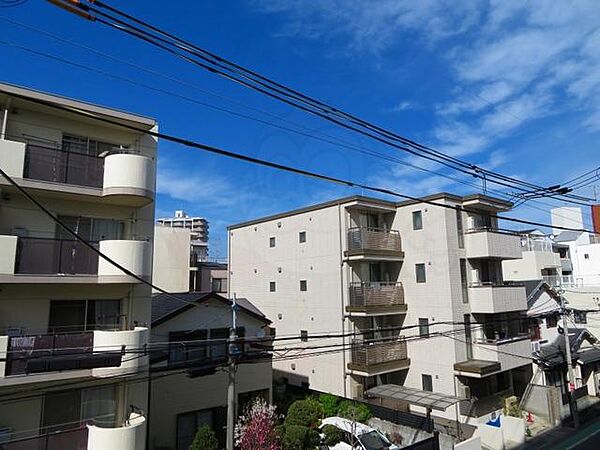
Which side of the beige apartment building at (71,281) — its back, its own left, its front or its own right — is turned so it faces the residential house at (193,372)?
left

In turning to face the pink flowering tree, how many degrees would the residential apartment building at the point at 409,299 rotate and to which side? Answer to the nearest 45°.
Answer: approximately 90° to its right

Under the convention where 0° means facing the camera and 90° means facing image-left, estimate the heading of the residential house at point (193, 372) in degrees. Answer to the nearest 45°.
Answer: approximately 315°

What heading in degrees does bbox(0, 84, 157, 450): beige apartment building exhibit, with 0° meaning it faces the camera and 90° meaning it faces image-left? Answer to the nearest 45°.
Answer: approximately 315°

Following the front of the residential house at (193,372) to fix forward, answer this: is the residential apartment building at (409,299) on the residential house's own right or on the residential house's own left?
on the residential house's own left

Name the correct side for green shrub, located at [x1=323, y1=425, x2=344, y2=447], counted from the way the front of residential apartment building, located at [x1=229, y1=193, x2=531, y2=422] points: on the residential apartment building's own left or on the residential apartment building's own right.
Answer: on the residential apartment building's own right
